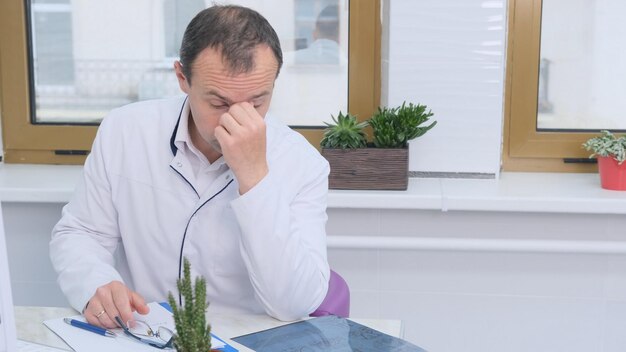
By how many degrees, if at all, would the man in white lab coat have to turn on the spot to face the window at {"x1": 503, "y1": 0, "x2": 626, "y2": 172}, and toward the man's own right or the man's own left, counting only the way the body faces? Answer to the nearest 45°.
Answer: approximately 135° to the man's own left

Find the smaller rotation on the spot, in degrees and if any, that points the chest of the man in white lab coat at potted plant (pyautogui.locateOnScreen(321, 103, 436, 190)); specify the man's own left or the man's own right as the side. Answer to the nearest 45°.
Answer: approximately 135° to the man's own left

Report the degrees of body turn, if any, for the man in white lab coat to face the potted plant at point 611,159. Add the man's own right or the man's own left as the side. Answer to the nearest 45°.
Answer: approximately 90° to the man's own left

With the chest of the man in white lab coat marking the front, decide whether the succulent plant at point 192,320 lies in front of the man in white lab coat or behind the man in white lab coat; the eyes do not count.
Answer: in front

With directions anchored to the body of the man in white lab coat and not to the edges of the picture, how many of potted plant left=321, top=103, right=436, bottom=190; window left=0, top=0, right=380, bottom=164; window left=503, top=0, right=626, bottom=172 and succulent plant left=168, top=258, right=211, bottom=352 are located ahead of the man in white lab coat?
1

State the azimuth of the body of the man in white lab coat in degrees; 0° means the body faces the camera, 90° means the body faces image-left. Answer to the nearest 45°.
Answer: approximately 0°
